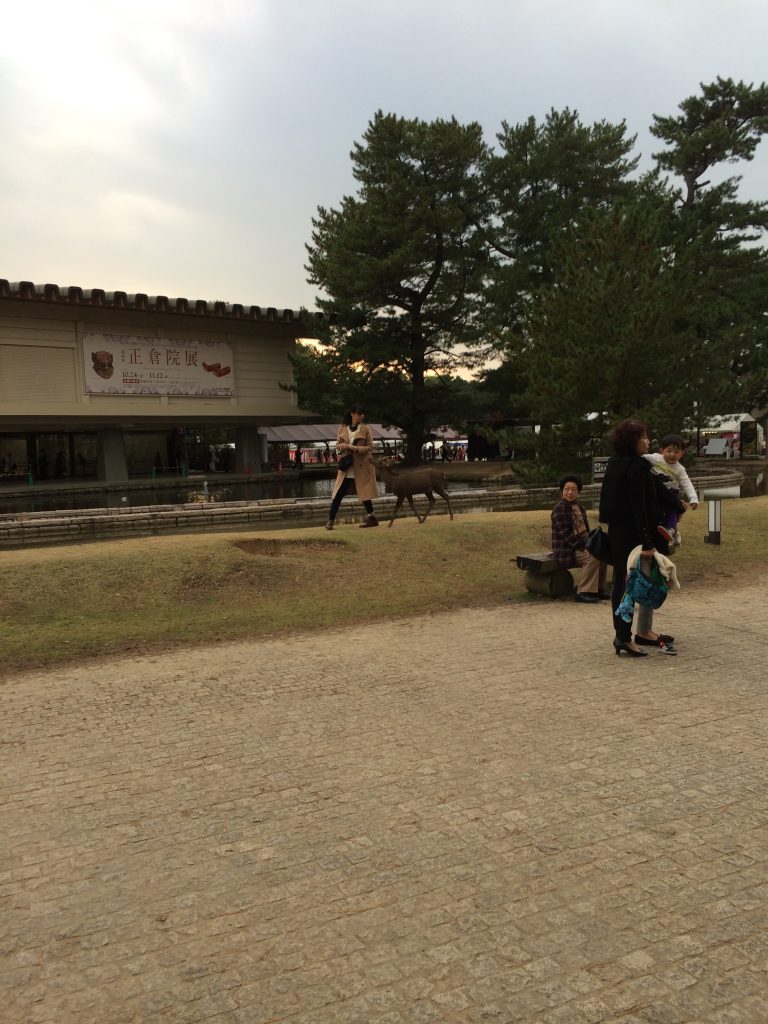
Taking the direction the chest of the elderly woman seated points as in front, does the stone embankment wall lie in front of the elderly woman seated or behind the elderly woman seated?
behind

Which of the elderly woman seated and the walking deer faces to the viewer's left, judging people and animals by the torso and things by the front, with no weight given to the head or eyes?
the walking deer

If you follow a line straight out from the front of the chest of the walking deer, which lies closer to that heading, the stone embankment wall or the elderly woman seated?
the stone embankment wall

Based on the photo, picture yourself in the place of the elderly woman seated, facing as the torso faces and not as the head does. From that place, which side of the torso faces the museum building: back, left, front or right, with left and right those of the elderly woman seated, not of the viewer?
back

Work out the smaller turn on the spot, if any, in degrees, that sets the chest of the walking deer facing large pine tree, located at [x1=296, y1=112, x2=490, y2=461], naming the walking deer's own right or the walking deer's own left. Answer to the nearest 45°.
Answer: approximately 90° to the walking deer's own right

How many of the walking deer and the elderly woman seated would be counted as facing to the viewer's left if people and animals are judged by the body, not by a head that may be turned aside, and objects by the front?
1

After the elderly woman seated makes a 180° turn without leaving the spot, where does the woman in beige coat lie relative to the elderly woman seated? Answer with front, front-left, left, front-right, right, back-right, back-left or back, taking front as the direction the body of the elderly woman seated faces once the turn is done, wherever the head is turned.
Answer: front

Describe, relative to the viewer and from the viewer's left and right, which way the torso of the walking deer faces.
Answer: facing to the left of the viewer

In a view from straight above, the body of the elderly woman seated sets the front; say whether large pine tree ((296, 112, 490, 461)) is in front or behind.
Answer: behind

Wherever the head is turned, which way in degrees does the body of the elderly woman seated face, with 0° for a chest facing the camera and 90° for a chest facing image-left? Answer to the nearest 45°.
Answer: approximately 315°
